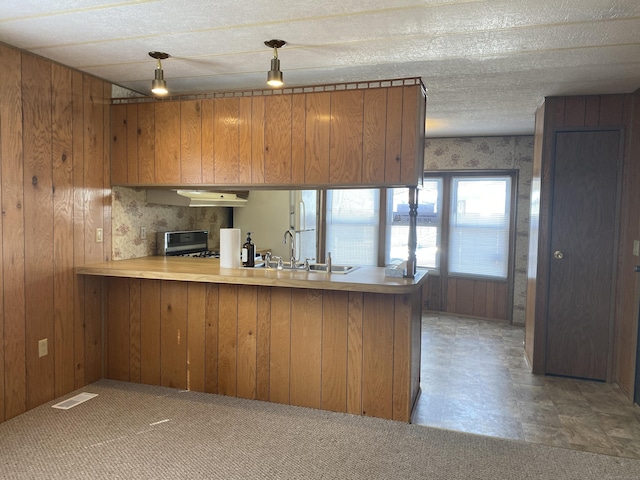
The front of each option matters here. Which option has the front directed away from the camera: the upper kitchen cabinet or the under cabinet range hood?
the upper kitchen cabinet

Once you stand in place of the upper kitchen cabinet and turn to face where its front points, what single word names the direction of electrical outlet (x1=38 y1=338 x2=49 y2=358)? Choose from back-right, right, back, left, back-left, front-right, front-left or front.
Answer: left

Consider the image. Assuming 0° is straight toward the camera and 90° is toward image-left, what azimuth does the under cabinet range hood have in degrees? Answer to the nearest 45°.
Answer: approximately 315°

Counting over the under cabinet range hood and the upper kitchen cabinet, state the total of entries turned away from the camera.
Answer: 1

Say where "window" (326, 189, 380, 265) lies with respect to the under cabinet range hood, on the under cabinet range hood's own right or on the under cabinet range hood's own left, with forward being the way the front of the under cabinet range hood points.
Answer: on the under cabinet range hood's own left

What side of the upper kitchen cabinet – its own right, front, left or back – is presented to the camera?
back
